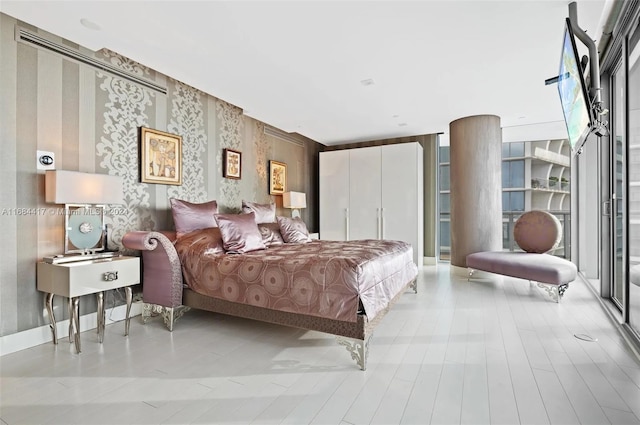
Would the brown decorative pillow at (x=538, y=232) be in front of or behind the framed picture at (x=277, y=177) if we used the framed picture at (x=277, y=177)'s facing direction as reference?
in front

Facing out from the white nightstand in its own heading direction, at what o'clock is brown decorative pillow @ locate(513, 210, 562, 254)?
The brown decorative pillow is roughly at 11 o'clock from the white nightstand.

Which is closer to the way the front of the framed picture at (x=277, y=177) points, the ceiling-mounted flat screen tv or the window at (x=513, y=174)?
the ceiling-mounted flat screen tv

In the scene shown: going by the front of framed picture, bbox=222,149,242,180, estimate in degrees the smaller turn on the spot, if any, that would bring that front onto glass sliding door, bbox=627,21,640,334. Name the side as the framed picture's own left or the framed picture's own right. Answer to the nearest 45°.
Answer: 0° — it already faces it

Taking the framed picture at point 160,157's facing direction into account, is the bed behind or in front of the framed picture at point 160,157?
in front

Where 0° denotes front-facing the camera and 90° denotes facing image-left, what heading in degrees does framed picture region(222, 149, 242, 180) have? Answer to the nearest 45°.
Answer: approximately 315°

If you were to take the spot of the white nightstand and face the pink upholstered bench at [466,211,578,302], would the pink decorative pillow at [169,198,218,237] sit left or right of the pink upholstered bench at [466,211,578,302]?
left

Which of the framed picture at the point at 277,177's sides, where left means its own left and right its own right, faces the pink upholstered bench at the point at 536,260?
front

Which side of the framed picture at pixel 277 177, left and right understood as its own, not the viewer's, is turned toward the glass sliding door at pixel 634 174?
front
